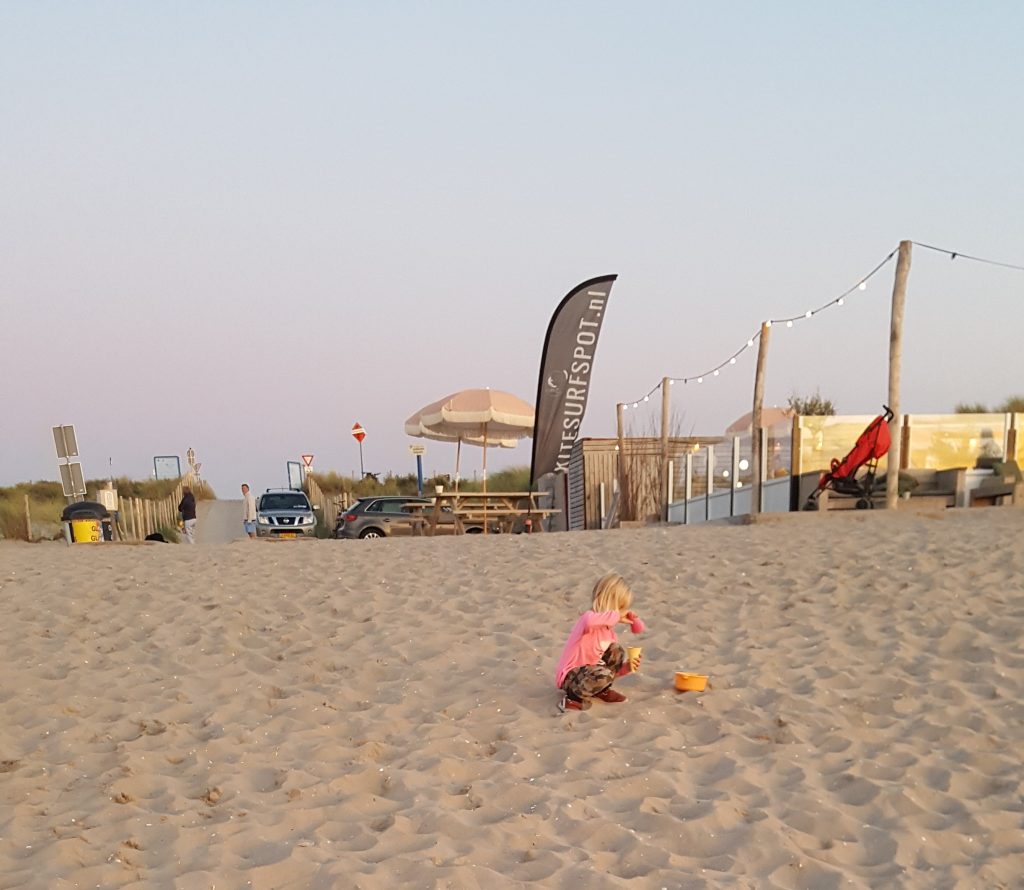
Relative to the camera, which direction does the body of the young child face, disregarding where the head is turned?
to the viewer's right

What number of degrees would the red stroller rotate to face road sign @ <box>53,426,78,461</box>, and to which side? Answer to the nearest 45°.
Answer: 0° — it already faces it

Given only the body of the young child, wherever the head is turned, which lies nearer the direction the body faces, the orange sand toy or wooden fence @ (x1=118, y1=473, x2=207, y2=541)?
the orange sand toy

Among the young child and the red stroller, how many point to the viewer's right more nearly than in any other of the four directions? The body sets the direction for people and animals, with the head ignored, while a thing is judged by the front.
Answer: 1

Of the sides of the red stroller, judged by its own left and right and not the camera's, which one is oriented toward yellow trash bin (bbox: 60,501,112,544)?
front

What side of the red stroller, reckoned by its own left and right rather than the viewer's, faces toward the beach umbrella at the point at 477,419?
front

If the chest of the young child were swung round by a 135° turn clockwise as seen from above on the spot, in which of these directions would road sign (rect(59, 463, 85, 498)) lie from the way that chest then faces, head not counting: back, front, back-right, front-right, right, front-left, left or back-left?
right

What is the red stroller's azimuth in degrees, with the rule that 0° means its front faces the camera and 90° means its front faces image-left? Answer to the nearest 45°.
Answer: approximately 90°

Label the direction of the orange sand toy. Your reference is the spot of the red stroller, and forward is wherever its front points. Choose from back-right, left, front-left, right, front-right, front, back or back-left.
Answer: left

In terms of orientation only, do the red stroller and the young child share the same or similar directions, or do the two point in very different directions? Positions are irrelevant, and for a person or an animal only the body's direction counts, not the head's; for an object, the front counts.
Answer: very different directions
